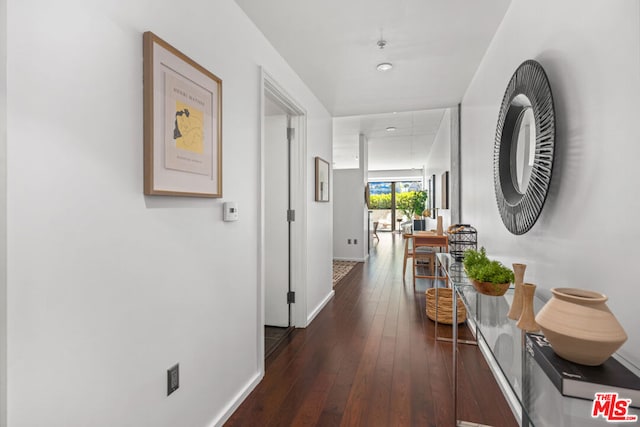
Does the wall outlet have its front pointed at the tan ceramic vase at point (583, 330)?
yes

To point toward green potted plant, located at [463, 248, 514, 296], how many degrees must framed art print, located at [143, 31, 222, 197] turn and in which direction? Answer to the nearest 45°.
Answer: approximately 45° to its left

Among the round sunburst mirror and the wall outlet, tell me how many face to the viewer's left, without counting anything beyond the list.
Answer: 1

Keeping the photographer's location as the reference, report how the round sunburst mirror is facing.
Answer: facing to the left of the viewer

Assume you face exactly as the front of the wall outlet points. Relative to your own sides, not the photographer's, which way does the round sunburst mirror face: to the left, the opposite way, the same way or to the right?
the opposite way

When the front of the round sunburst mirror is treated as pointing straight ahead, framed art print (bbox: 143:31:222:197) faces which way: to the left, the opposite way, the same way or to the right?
the opposite way

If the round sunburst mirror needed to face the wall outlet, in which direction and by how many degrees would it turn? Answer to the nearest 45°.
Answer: approximately 45° to its left

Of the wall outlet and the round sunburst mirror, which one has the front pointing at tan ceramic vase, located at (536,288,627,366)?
the wall outlet

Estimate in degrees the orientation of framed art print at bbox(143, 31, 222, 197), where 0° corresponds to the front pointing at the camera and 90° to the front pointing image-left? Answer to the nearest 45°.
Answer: approximately 315°

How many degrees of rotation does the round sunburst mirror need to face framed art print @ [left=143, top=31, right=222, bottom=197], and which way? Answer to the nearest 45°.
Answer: approximately 45° to its left

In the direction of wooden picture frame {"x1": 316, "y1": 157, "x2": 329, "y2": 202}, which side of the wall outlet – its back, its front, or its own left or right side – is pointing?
left

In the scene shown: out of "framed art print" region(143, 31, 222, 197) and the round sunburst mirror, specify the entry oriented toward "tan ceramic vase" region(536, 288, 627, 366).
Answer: the framed art print
